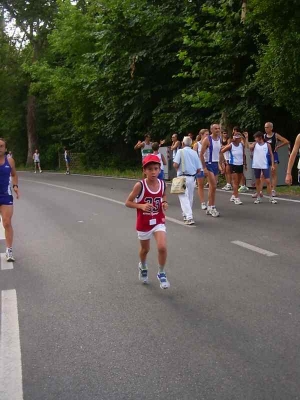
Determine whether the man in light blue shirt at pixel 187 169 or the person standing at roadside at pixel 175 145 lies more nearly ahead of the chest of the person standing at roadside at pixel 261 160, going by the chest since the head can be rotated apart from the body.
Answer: the man in light blue shirt

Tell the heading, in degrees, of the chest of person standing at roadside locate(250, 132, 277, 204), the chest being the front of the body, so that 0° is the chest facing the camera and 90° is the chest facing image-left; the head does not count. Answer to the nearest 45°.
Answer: approximately 0°

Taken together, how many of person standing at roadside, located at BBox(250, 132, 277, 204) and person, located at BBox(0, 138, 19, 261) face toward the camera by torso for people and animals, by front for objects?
2

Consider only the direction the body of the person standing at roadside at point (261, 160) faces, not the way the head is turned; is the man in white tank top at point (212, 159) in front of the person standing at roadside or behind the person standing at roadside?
in front

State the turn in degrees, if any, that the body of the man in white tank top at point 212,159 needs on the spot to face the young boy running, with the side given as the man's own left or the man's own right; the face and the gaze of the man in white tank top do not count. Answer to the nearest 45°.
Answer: approximately 45° to the man's own right

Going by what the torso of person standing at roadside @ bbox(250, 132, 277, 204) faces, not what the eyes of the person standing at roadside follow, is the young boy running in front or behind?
in front

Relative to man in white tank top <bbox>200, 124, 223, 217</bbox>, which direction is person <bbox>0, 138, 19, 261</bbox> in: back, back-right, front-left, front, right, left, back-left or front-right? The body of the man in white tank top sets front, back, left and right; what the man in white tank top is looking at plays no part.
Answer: right

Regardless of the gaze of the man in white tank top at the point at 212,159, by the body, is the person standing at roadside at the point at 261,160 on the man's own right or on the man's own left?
on the man's own left

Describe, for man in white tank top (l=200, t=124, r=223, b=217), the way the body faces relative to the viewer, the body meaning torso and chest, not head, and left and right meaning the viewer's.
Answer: facing the viewer and to the right of the viewer
